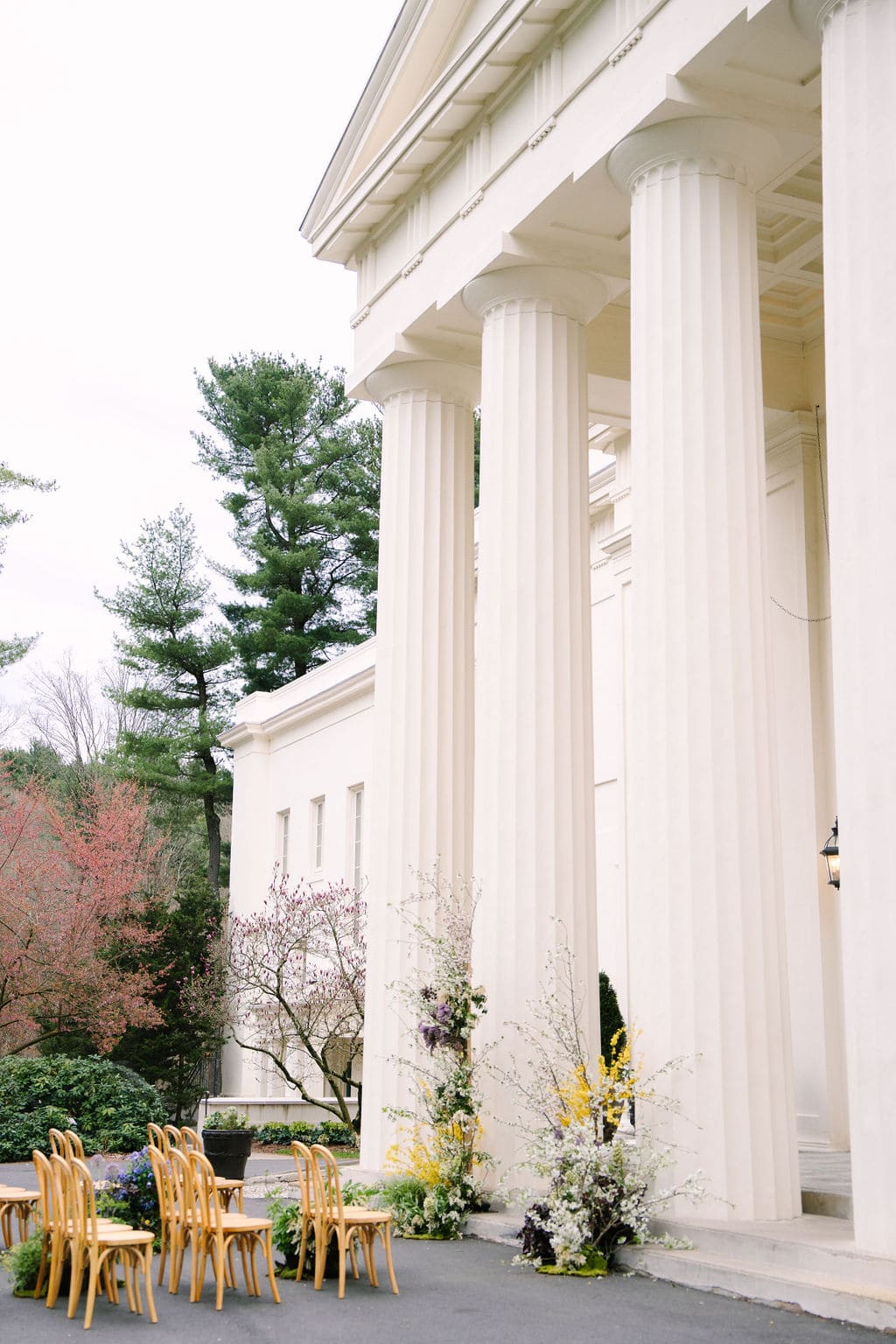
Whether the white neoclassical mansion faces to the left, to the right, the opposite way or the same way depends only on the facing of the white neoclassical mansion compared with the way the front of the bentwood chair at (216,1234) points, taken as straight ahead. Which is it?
the opposite way

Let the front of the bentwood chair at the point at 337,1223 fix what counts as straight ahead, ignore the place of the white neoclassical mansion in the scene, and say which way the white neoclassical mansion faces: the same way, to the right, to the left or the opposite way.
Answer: the opposite way

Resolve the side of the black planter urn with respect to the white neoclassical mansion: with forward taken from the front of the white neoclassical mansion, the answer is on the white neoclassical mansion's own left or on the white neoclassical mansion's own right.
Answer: on the white neoclassical mansion's own right

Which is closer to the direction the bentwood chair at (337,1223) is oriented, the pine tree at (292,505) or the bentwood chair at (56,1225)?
the pine tree

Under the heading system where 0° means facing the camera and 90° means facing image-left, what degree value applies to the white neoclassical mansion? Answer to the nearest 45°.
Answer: approximately 45°

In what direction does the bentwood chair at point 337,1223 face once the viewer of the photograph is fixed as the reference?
facing away from the viewer and to the right of the viewer

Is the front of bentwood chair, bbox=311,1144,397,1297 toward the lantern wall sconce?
yes

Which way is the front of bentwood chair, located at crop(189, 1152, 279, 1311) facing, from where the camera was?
facing away from the viewer and to the right of the viewer

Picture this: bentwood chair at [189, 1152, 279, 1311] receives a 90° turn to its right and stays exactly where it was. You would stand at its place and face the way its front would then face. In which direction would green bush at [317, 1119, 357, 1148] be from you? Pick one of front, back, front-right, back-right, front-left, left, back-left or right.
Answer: back-left

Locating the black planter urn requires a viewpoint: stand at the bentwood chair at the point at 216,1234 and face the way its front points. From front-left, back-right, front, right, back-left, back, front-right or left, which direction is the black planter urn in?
front-left

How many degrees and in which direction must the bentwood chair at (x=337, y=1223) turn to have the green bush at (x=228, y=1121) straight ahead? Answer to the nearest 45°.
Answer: approximately 45° to its left
